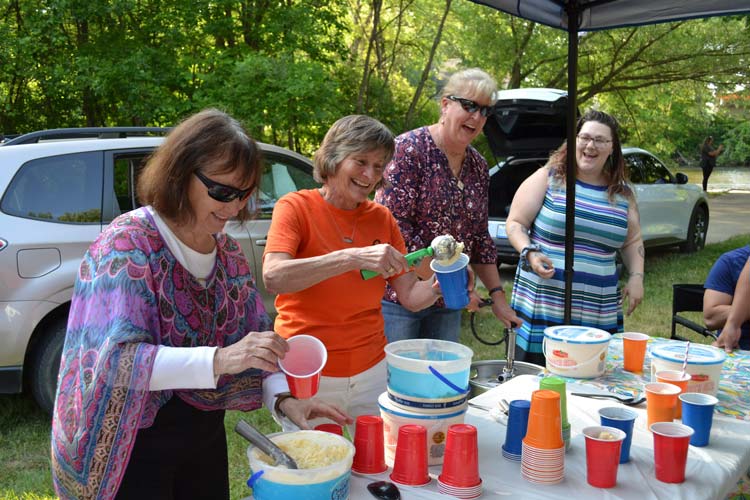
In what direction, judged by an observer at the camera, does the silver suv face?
facing to the right of the viewer

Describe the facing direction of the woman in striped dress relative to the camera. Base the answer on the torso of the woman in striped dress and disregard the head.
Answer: toward the camera

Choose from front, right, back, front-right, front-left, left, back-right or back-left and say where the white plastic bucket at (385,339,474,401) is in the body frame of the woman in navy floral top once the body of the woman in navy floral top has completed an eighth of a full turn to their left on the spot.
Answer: right

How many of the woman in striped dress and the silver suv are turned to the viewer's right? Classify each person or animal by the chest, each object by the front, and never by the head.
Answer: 1

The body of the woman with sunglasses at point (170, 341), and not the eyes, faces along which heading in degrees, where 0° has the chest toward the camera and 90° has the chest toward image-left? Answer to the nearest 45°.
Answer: approximately 315°

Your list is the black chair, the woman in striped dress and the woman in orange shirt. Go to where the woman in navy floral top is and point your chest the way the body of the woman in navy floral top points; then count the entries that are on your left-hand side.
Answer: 2

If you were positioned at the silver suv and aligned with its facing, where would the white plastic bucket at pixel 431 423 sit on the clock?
The white plastic bucket is roughly at 2 o'clock from the silver suv.

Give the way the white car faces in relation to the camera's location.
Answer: facing away from the viewer and to the right of the viewer

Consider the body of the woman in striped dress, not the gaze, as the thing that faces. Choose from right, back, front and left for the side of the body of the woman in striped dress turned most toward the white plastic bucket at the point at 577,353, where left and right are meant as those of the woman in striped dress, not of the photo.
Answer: front

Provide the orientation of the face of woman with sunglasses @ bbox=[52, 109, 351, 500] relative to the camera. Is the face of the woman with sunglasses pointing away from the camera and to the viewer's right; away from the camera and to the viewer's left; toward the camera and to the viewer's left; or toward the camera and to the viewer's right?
toward the camera and to the viewer's right

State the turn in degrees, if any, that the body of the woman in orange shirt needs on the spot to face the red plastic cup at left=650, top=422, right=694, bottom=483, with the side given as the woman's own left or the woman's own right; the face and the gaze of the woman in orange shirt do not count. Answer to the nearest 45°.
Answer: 0° — they already face it

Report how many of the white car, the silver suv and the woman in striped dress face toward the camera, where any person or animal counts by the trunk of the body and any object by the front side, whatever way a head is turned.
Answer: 1

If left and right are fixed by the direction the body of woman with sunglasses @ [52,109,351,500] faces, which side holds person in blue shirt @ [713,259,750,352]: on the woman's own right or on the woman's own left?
on the woman's own left

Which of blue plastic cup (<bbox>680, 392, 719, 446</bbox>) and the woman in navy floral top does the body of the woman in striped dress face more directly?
the blue plastic cup
